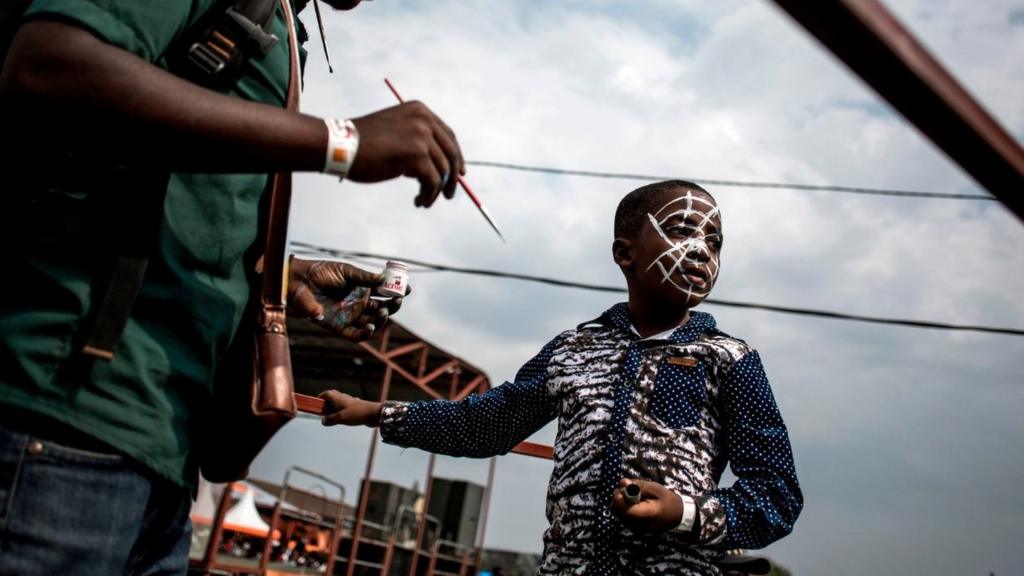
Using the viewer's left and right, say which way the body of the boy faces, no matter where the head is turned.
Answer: facing the viewer
